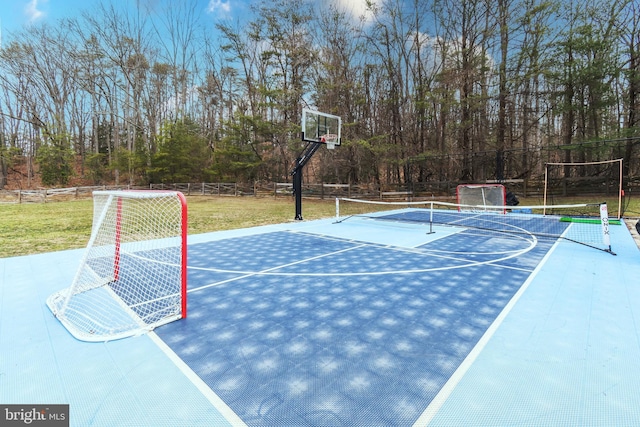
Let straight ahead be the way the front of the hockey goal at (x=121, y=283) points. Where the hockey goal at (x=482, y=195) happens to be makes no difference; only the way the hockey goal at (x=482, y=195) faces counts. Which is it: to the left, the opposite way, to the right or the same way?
the opposite way

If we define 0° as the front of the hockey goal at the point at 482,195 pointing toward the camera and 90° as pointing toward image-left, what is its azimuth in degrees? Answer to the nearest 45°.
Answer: approximately 0°

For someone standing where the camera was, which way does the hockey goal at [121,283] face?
facing away from the viewer and to the right of the viewer

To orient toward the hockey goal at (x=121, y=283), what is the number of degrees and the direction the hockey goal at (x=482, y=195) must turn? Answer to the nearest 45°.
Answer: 0° — it already faces it

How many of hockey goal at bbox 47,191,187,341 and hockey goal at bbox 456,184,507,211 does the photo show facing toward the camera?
1
